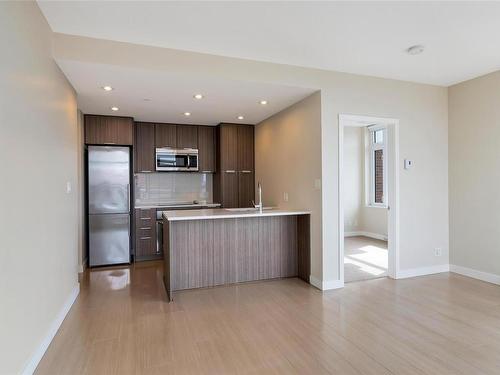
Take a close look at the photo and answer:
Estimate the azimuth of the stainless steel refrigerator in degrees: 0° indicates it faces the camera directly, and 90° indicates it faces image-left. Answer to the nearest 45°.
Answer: approximately 0°

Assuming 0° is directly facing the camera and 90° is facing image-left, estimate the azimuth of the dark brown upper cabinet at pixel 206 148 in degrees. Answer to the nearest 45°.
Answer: approximately 0°

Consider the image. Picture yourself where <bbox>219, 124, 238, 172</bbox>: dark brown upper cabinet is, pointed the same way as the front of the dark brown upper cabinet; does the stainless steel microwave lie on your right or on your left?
on your right

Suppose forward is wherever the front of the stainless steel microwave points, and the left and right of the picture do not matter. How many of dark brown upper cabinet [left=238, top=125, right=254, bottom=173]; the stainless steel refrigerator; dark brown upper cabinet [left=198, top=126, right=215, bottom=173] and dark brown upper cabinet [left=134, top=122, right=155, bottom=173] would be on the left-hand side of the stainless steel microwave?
2

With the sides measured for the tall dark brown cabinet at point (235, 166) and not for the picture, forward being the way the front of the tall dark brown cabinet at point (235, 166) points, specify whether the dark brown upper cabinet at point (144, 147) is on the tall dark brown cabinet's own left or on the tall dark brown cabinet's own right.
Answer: on the tall dark brown cabinet's own right

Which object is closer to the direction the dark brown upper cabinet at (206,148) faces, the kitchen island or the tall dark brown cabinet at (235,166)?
the kitchen island

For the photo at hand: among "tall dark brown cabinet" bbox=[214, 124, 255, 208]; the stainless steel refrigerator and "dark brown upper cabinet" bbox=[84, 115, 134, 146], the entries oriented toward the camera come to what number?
3

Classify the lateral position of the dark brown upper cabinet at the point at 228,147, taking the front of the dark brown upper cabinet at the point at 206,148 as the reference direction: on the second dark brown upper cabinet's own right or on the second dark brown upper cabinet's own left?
on the second dark brown upper cabinet's own left

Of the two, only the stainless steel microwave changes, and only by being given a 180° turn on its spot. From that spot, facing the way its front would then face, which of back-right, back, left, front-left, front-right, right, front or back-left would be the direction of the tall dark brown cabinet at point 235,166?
right

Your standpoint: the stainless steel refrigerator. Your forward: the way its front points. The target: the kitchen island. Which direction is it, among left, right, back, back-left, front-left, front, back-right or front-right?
front-left

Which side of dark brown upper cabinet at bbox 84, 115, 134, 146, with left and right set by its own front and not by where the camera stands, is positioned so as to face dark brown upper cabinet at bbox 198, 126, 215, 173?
left

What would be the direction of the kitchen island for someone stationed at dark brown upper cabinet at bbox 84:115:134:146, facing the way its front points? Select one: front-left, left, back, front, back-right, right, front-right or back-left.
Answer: front-left

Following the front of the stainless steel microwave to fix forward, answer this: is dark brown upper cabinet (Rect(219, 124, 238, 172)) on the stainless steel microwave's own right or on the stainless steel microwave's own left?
on the stainless steel microwave's own left
